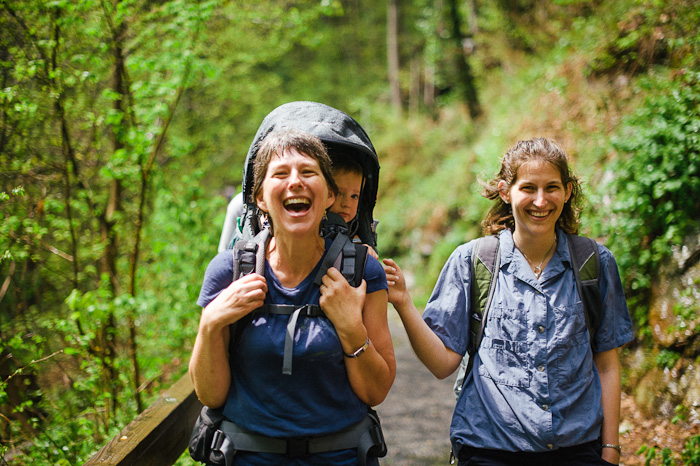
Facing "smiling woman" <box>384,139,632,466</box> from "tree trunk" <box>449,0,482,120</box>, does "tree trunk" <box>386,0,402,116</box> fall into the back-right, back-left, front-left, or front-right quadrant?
back-right

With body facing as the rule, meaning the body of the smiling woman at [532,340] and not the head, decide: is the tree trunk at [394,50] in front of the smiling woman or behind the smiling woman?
behind

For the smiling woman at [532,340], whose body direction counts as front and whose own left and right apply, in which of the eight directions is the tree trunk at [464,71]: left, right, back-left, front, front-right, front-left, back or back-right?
back

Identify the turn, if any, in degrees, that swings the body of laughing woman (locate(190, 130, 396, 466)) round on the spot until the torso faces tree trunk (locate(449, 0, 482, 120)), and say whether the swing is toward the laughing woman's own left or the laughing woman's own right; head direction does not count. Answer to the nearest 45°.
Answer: approximately 180°

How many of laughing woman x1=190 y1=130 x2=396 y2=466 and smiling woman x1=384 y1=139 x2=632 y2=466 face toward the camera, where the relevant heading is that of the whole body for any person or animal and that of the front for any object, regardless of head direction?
2

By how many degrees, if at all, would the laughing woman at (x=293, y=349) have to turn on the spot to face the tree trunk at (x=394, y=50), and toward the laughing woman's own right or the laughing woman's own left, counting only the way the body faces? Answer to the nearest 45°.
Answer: approximately 180°

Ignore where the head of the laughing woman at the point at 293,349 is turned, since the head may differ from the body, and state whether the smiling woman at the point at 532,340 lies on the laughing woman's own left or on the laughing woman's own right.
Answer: on the laughing woman's own left

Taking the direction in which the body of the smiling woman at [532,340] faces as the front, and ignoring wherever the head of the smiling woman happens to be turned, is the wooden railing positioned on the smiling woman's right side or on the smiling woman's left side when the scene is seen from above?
on the smiling woman's right side

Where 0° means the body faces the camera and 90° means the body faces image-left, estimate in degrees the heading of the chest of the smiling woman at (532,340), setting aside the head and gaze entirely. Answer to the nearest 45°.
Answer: approximately 0°
